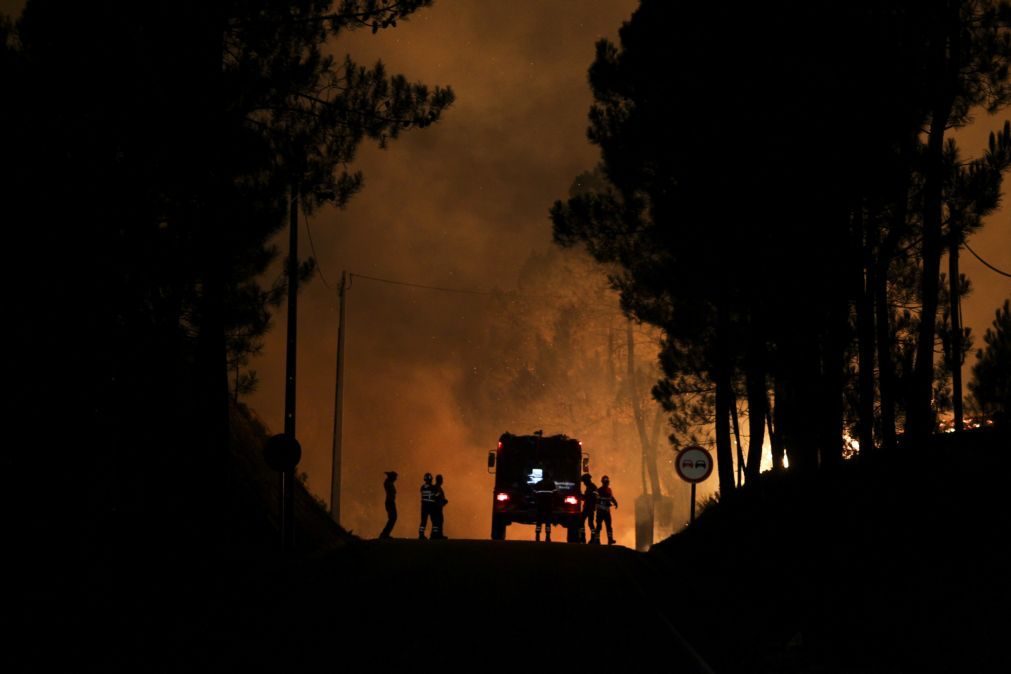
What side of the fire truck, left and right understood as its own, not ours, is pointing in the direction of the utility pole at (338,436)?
left

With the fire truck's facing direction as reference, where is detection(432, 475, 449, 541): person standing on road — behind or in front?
behind

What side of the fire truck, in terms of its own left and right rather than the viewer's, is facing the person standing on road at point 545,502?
back

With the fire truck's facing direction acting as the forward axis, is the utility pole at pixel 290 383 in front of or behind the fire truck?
behind

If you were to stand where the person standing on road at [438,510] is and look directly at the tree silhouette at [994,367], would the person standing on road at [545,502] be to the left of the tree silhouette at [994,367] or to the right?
left

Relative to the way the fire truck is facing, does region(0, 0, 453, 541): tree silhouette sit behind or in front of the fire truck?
behind

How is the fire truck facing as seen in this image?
away from the camera

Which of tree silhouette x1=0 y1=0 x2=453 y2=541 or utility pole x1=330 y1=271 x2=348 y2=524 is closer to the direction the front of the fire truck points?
the utility pole

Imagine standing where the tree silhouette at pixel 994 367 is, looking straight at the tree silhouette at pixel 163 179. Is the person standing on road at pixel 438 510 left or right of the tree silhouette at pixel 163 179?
right
